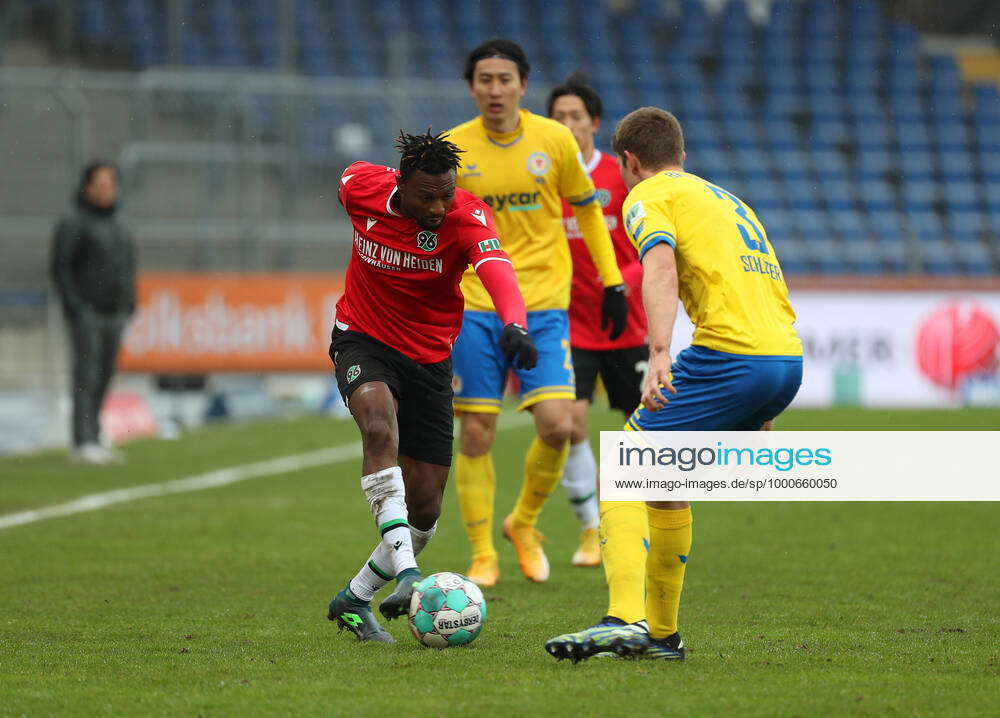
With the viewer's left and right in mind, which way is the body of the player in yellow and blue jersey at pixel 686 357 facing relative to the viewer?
facing away from the viewer and to the left of the viewer

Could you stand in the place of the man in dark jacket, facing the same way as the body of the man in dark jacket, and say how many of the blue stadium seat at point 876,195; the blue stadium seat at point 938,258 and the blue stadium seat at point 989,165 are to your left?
3

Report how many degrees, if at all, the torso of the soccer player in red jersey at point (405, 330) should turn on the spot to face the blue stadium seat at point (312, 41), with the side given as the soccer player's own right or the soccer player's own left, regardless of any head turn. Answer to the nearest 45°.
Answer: approximately 180°

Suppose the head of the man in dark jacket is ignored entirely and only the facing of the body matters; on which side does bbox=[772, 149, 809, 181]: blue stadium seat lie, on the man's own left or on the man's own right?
on the man's own left

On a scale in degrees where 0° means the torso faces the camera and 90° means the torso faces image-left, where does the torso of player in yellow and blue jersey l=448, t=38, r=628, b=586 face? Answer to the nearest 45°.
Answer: approximately 0°

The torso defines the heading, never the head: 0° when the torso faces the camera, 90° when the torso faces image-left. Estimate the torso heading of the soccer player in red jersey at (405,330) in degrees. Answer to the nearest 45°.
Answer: approximately 0°

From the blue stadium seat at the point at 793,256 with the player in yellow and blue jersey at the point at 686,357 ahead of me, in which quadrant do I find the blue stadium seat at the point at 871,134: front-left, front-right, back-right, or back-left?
back-left
